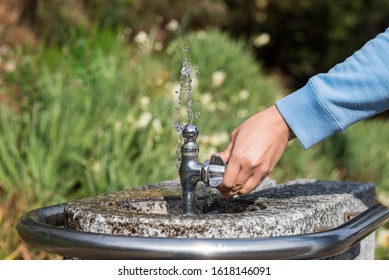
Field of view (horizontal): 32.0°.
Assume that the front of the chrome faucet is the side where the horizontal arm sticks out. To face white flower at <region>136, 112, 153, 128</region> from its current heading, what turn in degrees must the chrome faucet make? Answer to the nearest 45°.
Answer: approximately 90° to its left

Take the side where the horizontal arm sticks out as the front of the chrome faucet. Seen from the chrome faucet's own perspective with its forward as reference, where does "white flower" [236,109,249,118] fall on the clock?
The white flower is roughly at 9 o'clock from the chrome faucet.

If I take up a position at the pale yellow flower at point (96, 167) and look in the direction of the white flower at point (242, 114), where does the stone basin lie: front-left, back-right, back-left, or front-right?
back-right

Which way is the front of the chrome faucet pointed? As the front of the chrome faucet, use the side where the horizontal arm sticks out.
to the viewer's right
